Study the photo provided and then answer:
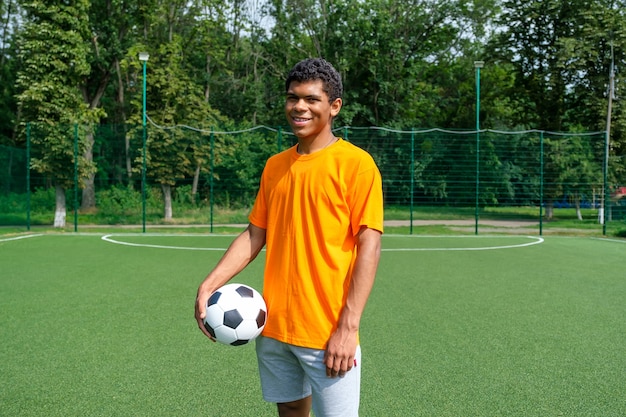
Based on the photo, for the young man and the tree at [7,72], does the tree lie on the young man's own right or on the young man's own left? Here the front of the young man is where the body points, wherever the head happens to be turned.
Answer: on the young man's own right

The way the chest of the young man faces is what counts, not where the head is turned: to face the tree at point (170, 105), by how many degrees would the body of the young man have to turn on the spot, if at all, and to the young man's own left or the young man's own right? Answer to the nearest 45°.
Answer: approximately 135° to the young man's own right

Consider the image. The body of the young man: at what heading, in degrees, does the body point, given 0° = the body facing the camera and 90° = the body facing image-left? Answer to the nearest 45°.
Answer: approximately 45°

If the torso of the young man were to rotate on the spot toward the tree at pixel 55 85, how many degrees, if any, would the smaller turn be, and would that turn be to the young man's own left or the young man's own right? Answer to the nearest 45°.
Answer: approximately 90° to the young man's own right
